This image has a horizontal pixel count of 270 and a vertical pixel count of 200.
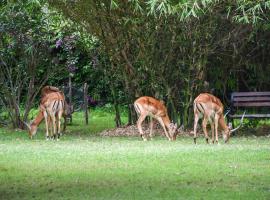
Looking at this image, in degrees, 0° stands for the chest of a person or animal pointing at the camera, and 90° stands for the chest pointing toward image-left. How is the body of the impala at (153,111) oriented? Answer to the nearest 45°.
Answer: approximately 270°

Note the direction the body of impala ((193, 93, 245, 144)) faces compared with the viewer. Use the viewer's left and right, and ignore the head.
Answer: facing away from the viewer and to the right of the viewer

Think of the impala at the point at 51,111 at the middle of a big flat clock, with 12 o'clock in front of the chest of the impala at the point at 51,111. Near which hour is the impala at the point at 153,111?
the impala at the point at 153,111 is roughly at 5 o'clock from the impala at the point at 51,111.

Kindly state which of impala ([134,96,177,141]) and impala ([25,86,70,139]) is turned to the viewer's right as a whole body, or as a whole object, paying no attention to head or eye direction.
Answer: impala ([134,96,177,141])

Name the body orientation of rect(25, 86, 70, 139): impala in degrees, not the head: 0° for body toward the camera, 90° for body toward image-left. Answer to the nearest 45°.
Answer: approximately 135°

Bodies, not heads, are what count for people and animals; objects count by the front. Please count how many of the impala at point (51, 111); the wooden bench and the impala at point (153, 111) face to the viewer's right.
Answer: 1

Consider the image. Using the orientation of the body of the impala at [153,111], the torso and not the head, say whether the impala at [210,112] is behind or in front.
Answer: in front

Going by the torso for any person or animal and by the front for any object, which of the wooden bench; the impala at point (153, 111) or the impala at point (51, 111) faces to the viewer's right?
the impala at point (153, 111)

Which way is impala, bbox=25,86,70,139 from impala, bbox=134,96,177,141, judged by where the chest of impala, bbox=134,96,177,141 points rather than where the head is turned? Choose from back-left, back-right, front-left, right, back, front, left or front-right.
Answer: back

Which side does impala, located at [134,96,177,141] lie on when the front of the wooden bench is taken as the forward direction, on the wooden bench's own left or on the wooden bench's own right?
on the wooden bench's own right

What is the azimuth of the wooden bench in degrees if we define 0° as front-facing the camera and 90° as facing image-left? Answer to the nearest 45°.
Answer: approximately 0°

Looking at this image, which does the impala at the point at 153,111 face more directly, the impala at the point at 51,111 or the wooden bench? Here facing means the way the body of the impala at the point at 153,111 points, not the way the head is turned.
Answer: the wooden bench

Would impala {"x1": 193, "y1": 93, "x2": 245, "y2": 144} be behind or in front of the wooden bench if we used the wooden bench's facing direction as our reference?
in front
